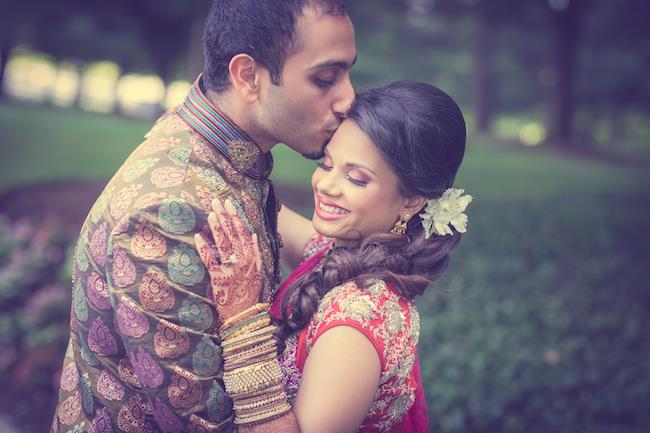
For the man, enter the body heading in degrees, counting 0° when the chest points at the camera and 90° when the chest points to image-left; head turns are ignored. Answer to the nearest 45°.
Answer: approximately 270°

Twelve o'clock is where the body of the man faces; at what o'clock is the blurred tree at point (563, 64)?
The blurred tree is roughly at 10 o'clock from the man.

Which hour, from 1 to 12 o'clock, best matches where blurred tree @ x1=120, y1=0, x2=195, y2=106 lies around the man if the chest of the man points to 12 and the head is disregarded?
The blurred tree is roughly at 9 o'clock from the man.

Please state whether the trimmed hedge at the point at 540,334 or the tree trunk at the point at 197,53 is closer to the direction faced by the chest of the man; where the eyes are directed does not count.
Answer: the trimmed hedge

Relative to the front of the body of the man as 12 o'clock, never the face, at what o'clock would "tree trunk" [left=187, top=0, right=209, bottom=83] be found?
The tree trunk is roughly at 9 o'clock from the man.

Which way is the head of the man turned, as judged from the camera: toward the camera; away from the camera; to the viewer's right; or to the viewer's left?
to the viewer's right

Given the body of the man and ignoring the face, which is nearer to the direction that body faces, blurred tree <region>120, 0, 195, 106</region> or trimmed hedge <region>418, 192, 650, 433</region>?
the trimmed hedge

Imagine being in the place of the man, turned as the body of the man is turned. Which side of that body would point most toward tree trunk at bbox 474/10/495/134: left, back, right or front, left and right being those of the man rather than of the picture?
left
